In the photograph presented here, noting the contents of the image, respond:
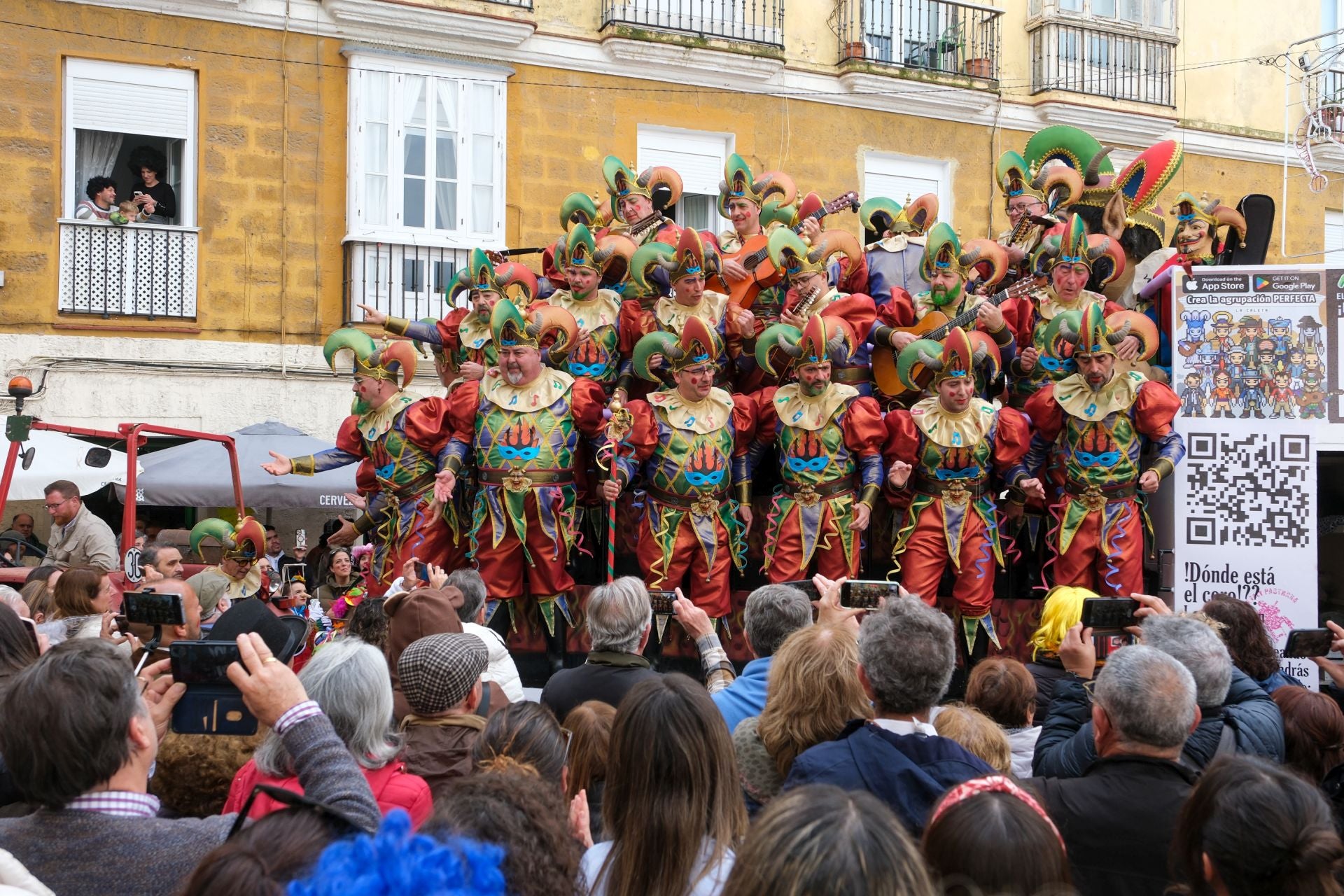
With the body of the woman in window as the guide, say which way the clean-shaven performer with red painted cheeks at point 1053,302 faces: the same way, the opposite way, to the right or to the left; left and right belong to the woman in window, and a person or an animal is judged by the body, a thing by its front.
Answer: the same way

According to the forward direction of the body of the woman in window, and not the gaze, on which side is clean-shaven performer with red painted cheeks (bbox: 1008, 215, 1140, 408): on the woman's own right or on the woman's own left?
on the woman's own left

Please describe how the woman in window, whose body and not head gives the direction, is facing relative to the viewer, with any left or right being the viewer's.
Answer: facing the viewer and to the left of the viewer

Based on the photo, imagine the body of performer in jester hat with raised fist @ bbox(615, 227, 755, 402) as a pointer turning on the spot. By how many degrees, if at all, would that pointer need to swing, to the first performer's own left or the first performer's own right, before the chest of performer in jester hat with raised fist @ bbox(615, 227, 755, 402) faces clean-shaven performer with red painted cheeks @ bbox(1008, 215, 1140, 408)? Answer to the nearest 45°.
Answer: approximately 90° to the first performer's own left

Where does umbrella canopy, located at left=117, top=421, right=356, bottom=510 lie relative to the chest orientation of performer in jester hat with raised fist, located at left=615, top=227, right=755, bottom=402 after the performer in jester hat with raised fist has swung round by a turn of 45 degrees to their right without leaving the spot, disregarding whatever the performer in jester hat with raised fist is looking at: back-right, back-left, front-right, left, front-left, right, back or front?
right

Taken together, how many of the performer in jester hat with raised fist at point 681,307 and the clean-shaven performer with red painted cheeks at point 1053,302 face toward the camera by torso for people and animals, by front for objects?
2

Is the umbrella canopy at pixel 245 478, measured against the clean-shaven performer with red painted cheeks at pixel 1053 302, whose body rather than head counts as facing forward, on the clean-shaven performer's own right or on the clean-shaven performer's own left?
on the clean-shaven performer's own right

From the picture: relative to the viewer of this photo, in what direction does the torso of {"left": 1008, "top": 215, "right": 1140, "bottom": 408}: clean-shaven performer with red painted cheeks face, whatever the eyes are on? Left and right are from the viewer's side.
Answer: facing the viewer

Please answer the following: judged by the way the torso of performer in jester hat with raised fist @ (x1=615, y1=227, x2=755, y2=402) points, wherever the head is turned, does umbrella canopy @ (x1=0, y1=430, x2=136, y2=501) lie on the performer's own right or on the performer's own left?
on the performer's own right

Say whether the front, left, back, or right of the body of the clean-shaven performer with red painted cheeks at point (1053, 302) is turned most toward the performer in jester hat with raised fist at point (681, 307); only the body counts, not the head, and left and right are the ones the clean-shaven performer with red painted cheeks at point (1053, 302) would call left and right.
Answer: right

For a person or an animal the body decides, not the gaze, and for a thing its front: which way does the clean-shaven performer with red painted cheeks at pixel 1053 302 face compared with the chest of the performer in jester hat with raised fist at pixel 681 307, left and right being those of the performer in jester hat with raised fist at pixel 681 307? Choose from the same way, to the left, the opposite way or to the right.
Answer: the same way

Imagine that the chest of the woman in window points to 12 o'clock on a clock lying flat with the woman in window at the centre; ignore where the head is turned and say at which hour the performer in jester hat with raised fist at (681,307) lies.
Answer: The performer in jester hat with raised fist is roughly at 10 o'clock from the woman in window.

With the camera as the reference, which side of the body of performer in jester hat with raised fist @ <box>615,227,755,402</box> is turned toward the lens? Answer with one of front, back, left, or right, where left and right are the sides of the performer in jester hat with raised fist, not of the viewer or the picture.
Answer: front

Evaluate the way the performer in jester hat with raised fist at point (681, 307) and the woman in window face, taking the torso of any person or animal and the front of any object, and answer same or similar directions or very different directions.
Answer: same or similar directions
